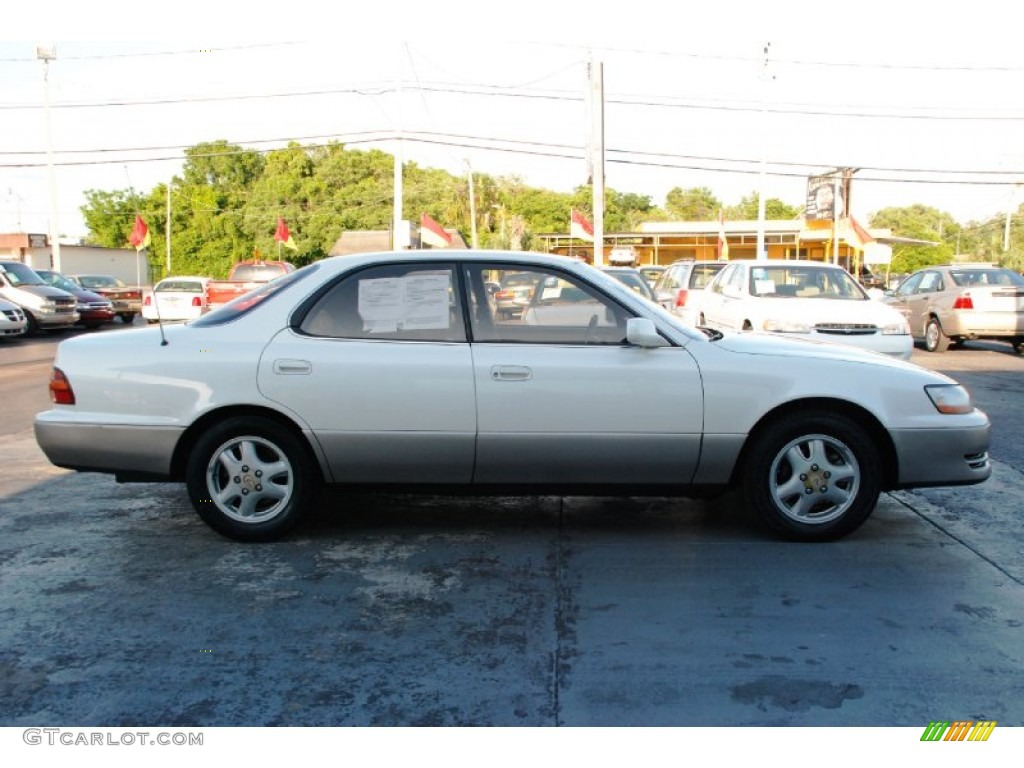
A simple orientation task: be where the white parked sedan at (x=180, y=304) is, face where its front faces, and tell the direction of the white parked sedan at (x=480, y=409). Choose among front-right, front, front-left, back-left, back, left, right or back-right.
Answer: back

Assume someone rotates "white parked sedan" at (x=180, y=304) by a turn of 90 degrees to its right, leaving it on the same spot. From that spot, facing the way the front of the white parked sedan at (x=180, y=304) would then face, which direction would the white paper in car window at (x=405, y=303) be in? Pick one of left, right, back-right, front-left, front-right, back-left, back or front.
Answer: right

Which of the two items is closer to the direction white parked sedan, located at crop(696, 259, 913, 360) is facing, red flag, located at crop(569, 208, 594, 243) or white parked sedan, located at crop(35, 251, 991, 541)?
the white parked sedan, located at crop(35, 251, 991, 541)

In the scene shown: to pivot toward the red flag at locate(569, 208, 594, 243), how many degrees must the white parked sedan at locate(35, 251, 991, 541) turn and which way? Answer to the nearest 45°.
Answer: approximately 90° to its left

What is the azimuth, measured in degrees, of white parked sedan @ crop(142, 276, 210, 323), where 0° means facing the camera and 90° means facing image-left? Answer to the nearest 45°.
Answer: approximately 180°

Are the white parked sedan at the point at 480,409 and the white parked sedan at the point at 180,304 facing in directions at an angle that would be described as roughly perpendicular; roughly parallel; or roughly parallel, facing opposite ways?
roughly perpendicular

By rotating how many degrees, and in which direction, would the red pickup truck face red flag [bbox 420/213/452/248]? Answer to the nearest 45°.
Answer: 0° — it already faces it

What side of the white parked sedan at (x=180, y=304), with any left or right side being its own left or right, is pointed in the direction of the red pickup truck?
right

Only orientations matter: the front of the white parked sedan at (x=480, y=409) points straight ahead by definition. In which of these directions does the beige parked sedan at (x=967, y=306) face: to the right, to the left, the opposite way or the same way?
to the left

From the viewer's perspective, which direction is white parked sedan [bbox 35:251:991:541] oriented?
to the viewer's right

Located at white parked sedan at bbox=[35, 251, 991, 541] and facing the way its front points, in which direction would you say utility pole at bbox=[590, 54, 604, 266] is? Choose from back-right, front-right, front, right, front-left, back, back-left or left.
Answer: left

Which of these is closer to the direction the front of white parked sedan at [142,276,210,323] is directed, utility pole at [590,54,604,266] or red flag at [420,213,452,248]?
the red flag

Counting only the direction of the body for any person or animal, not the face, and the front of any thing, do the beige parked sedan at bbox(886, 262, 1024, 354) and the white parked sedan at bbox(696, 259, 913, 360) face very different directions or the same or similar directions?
very different directions

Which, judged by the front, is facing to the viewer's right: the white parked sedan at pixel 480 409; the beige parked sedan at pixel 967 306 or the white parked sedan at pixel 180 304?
the white parked sedan at pixel 480 409
